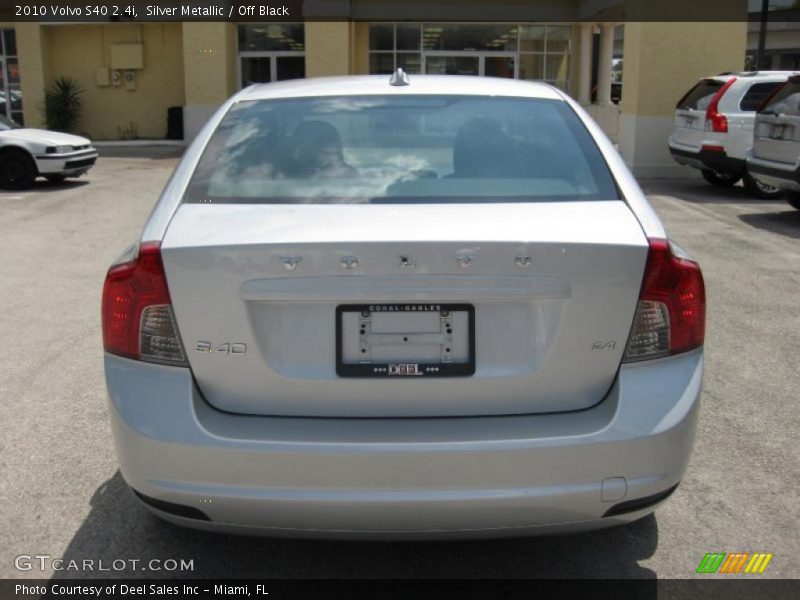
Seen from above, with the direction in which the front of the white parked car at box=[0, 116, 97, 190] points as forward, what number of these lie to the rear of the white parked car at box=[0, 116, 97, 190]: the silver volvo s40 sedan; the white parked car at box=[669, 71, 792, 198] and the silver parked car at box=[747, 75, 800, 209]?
0

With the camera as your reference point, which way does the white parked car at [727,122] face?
facing away from the viewer and to the right of the viewer

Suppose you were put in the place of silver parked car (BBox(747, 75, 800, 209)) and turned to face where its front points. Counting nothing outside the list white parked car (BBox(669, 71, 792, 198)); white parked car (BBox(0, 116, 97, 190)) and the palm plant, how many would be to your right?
0

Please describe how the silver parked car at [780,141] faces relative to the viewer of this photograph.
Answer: facing away from the viewer and to the right of the viewer

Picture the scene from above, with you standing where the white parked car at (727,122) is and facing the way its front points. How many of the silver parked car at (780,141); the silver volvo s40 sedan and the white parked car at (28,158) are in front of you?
0

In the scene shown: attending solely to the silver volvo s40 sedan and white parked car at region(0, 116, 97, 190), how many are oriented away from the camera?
1

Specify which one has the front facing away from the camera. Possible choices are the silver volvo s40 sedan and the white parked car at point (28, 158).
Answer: the silver volvo s40 sedan

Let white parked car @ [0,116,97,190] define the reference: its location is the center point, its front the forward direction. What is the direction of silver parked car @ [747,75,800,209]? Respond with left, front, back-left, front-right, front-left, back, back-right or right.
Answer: front

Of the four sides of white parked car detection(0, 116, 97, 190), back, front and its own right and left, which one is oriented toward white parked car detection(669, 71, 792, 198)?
front

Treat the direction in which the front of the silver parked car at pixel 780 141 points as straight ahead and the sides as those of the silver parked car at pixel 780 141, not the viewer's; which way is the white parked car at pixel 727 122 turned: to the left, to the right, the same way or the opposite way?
the same way

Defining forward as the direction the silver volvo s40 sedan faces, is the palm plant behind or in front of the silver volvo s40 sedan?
in front

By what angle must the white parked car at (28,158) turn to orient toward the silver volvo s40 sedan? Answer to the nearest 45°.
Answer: approximately 45° to its right

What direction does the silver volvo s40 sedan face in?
away from the camera

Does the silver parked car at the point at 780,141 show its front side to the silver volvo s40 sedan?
no

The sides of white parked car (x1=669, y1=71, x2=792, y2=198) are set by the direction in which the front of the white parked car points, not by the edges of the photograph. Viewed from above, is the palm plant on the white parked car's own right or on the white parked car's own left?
on the white parked car's own left

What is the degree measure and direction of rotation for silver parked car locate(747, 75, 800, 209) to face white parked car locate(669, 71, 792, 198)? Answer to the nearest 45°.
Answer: approximately 45° to its left

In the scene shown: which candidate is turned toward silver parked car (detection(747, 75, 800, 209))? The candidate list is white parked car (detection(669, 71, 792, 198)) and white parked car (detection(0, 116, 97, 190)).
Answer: white parked car (detection(0, 116, 97, 190))

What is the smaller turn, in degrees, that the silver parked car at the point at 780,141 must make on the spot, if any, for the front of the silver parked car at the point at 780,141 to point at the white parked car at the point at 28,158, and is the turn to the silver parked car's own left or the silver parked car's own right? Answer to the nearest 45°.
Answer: approximately 135° to the silver parked car's own left

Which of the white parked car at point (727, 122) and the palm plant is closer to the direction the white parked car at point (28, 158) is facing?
the white parked car
